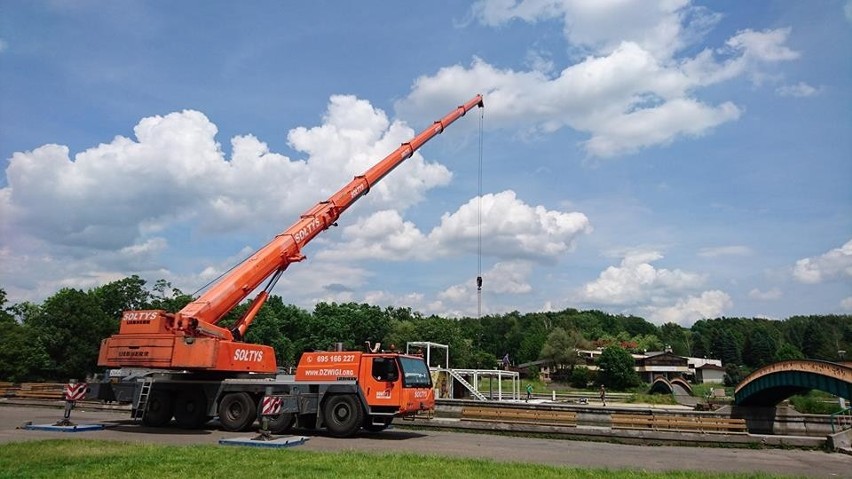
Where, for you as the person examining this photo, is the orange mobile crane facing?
facing the viewer and to the right of the viewer

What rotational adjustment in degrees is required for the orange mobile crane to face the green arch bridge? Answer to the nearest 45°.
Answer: approximately 45° to its left

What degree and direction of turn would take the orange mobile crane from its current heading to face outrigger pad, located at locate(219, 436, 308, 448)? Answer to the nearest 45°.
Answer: approximately 45° to its right

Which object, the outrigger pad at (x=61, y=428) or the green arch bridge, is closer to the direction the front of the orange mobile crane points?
the green arch bridge

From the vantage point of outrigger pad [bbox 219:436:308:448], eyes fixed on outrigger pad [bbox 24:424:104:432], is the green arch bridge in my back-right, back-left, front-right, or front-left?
back-right
